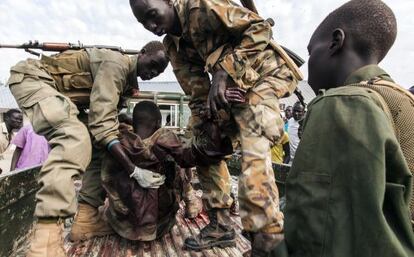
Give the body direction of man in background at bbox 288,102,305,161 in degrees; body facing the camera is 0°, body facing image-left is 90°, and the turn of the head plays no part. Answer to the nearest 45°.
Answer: approximately 0°

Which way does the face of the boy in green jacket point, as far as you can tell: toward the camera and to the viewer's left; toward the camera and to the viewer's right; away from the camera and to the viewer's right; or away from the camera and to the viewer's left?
away from the camera and to the viewer's left

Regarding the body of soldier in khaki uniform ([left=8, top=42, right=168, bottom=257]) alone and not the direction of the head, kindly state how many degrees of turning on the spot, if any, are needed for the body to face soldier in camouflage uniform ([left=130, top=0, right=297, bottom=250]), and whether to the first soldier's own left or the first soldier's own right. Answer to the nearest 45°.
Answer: approximately 45° to the first soldier's own right

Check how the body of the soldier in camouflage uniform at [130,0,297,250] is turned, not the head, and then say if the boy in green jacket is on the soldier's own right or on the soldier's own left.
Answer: on the soldier's own left

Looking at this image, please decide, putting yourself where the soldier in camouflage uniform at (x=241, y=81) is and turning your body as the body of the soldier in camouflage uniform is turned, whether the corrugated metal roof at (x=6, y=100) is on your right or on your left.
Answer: on your right

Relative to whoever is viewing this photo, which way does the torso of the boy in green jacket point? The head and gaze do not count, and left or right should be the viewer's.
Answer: facing away from the viewer and to the left of the viewer

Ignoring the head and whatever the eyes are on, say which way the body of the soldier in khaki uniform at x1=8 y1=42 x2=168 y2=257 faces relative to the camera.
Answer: to the viewer's right

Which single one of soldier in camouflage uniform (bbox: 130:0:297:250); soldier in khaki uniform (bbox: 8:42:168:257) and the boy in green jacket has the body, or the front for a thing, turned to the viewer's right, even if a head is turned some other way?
soldier in khaki uniform (bbox: 8:42:168:257)
